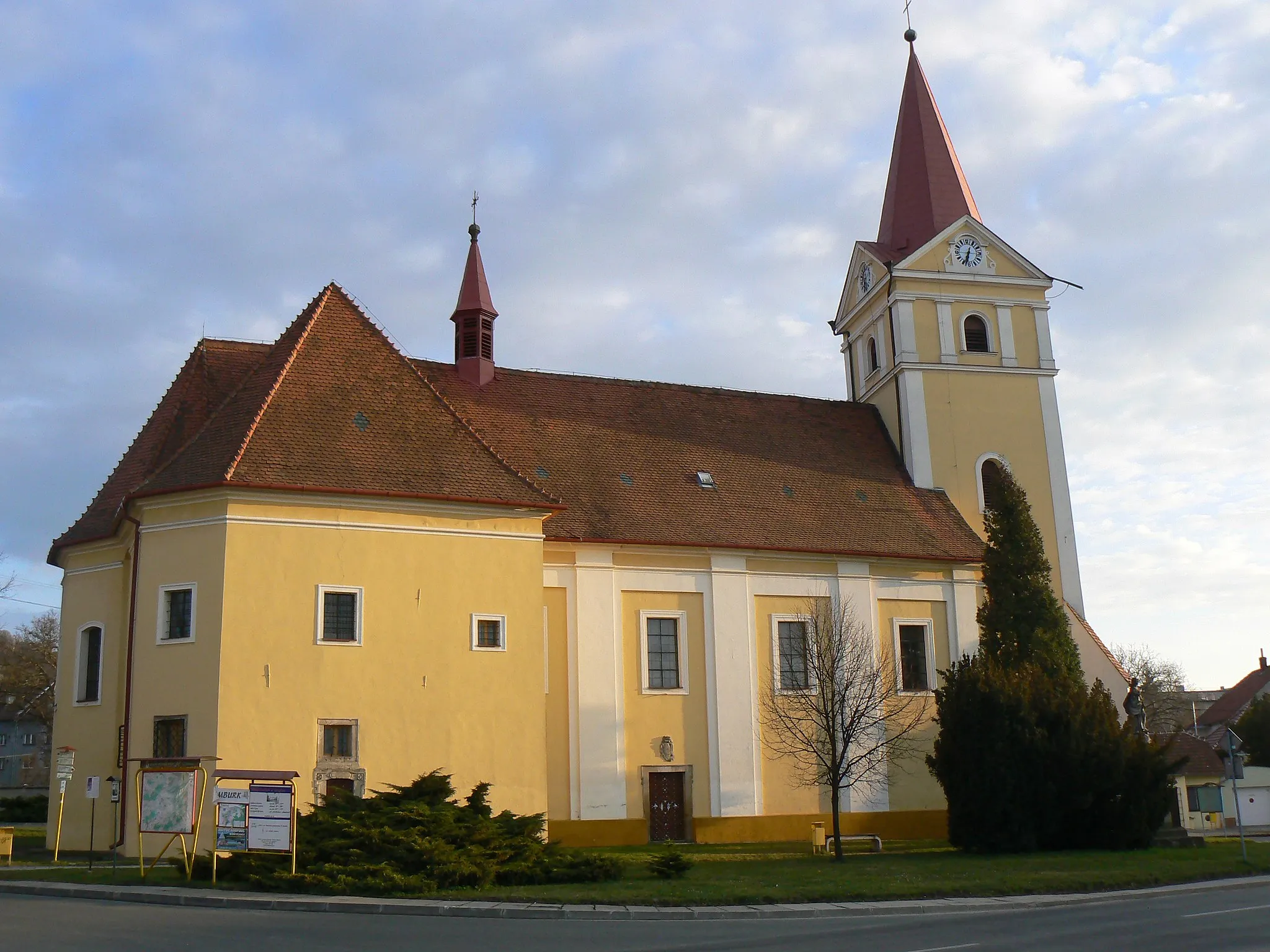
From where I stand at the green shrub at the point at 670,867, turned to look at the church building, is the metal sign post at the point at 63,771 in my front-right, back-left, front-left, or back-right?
front-left

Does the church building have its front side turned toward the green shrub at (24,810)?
no

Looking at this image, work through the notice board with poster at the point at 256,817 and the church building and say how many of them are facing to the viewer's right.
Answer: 1

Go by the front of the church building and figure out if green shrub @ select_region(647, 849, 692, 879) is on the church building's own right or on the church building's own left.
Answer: on the church building's own right

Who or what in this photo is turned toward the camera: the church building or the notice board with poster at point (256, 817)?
the notice board with poster

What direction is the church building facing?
to the viewer's right

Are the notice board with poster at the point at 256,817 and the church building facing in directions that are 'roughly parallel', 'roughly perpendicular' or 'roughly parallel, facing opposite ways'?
roughly parallel

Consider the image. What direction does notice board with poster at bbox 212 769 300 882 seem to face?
toward the camera

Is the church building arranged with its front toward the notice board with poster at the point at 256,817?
no

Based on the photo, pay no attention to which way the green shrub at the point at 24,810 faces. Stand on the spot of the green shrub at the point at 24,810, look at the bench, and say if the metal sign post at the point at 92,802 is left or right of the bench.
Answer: right

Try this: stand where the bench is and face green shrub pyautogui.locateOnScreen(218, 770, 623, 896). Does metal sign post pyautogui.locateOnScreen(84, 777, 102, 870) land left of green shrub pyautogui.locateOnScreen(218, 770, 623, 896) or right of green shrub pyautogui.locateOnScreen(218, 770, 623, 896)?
right

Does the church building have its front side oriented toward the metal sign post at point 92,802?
no
